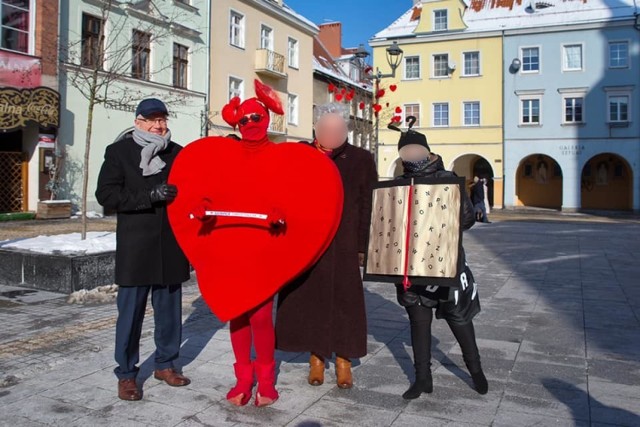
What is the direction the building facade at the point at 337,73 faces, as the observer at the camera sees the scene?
facing the viewer and to the right of the viewer

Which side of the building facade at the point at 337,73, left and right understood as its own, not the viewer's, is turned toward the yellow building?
front

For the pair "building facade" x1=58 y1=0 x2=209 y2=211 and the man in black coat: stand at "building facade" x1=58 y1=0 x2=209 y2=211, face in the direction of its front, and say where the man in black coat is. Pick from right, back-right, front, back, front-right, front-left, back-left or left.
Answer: front-right

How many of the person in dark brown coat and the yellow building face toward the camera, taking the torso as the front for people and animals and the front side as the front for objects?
2

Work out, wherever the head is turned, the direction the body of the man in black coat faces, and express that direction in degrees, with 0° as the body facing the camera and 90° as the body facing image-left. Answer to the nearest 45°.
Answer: approximately 315°

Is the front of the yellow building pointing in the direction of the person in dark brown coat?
yes

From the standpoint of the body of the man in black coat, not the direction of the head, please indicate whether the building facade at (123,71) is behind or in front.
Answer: behind

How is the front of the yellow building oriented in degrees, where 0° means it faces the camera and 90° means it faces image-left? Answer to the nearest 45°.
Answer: approximately 0°

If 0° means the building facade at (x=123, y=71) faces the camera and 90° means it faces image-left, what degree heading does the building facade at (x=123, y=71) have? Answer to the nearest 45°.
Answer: approximately 315°

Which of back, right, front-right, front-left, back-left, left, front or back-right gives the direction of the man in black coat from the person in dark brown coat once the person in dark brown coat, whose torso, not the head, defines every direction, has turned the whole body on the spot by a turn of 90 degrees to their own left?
back
